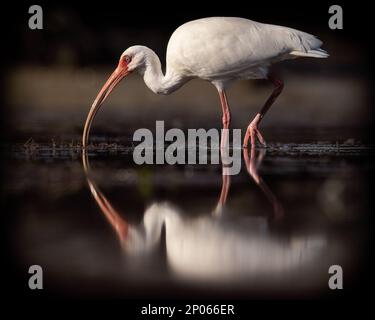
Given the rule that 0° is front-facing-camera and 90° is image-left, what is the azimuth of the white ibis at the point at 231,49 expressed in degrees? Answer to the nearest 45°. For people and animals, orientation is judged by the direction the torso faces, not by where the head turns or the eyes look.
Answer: approximately 90°
